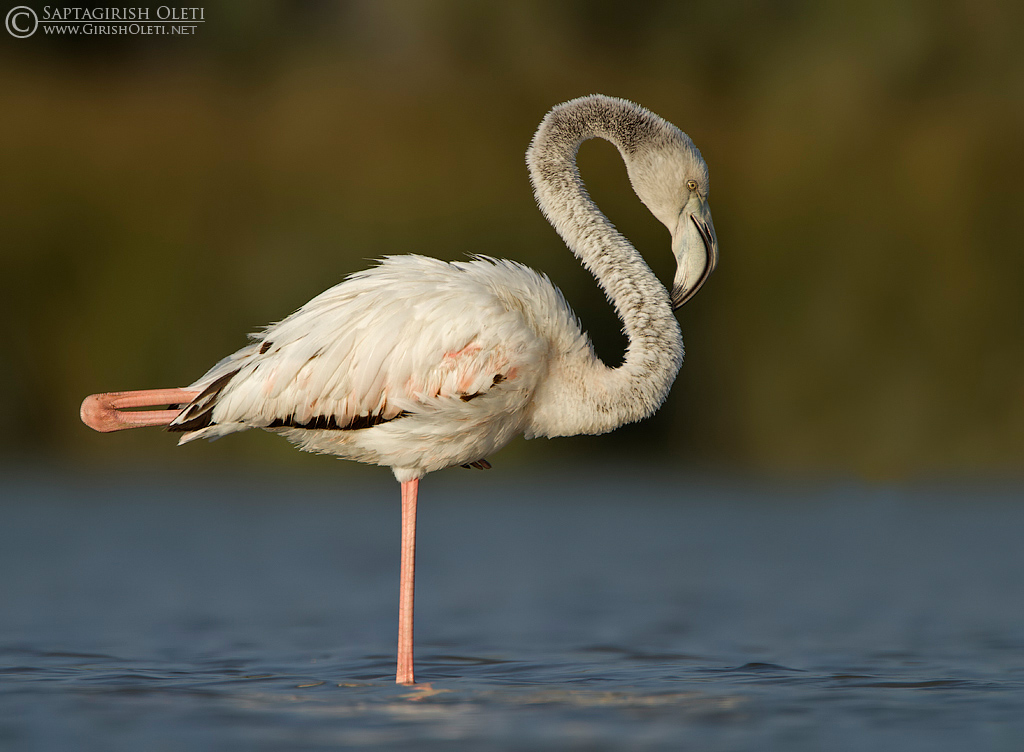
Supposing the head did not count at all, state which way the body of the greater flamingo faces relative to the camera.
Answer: to the viewer's right
